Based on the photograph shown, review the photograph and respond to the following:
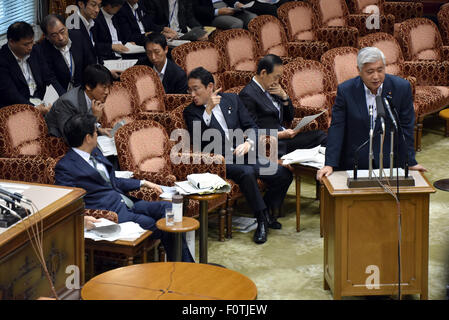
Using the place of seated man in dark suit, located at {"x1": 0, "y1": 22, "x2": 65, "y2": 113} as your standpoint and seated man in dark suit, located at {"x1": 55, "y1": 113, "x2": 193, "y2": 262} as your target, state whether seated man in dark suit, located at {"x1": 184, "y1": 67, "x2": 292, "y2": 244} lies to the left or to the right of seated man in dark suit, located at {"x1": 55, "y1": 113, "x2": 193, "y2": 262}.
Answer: left

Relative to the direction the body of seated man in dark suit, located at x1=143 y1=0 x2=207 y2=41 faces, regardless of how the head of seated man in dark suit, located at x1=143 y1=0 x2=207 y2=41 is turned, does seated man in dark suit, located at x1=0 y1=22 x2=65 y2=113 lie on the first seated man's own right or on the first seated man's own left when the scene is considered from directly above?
on the first seated man's own right

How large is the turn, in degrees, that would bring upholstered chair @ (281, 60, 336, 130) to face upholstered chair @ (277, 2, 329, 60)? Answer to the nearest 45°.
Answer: approximately 135° to its left

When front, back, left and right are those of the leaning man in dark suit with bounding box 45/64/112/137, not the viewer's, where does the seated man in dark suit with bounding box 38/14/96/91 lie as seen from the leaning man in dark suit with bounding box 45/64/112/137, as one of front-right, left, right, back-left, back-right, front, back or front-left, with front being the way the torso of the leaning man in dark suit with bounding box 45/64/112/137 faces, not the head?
left

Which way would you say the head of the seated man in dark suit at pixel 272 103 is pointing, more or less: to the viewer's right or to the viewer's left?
to the viewer's right

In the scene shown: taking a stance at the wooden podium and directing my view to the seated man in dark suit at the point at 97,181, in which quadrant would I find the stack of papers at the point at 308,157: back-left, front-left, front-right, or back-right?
front-right

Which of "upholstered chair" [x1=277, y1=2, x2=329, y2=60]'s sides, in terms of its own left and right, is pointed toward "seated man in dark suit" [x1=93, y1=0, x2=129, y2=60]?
right

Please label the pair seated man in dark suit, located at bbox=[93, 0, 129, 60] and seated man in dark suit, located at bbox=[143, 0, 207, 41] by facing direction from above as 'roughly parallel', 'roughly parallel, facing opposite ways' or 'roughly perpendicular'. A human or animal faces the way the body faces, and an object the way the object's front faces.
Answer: roughly parallel

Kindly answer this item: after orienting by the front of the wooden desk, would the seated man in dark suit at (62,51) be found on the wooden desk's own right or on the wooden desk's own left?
on the wooden desk's own left

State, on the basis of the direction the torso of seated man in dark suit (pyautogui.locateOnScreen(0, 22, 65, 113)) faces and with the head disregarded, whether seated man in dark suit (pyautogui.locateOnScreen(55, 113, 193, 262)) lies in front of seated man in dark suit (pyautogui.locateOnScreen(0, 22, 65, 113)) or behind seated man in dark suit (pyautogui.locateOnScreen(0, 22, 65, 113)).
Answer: in front

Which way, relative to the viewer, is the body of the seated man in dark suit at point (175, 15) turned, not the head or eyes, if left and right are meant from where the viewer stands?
facing the viewer and to the right of the viewer

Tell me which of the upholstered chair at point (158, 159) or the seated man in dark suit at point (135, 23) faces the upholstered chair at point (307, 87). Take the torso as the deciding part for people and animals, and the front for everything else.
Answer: the seated man in dark suit

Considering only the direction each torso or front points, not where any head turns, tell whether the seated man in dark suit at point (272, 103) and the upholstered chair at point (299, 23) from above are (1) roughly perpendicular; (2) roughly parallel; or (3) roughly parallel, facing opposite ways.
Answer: roughly parallel
